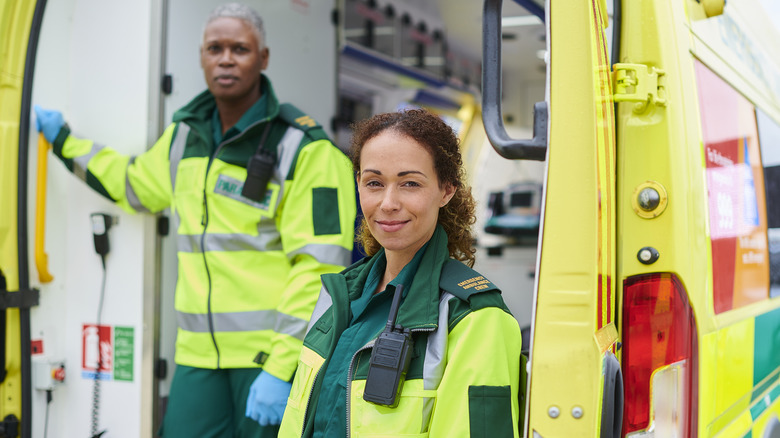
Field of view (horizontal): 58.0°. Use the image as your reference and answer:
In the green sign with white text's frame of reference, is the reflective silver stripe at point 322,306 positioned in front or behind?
in front

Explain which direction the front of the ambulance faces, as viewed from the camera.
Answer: facing away from the viewer and to the right of the viewer

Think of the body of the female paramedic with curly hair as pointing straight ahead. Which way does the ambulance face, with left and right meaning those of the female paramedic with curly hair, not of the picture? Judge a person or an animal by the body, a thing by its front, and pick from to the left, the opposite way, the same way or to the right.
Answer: the opposite way

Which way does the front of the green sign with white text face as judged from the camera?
facing the viewer

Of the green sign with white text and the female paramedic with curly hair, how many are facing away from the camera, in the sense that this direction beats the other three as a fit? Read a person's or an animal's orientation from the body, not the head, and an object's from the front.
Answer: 0

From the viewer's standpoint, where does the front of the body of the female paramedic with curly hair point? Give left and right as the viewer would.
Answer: facing the viewer and to the left of the viewer

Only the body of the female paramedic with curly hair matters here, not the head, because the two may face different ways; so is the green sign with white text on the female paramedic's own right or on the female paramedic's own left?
on the female paramedic's own right
